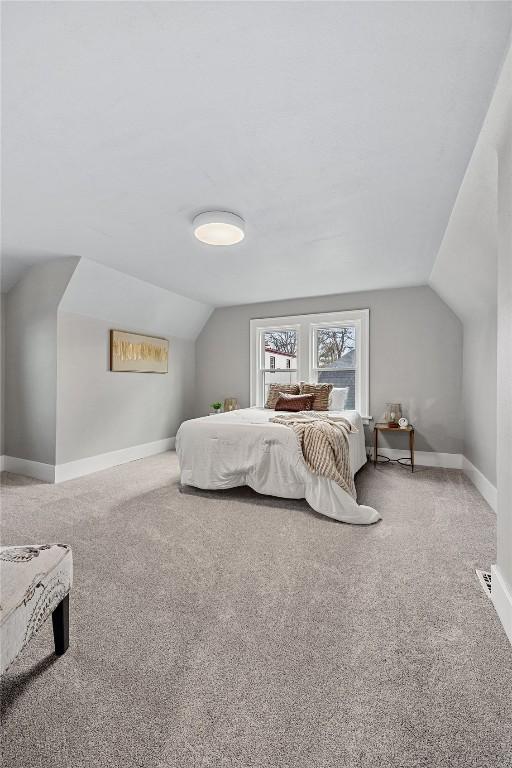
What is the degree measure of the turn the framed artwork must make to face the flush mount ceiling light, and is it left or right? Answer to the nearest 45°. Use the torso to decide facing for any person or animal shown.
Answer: approximately 45° to its right

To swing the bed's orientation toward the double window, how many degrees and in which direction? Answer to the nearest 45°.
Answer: approximately 180°

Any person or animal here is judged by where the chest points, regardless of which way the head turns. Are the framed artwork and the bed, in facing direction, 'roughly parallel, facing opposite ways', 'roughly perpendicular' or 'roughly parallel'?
roughly perpendicular

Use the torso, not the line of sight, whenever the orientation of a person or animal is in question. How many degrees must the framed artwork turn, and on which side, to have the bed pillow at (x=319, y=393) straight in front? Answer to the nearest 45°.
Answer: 0° — it already faces it

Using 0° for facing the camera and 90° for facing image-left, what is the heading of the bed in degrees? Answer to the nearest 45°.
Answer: approximately 0°

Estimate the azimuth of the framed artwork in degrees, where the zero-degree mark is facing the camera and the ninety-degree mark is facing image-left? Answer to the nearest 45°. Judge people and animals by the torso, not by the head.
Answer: approximately 315°

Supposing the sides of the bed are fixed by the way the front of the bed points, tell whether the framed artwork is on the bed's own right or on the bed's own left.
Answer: on the bed's own right

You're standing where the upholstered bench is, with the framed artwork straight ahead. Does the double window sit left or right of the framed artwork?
right
